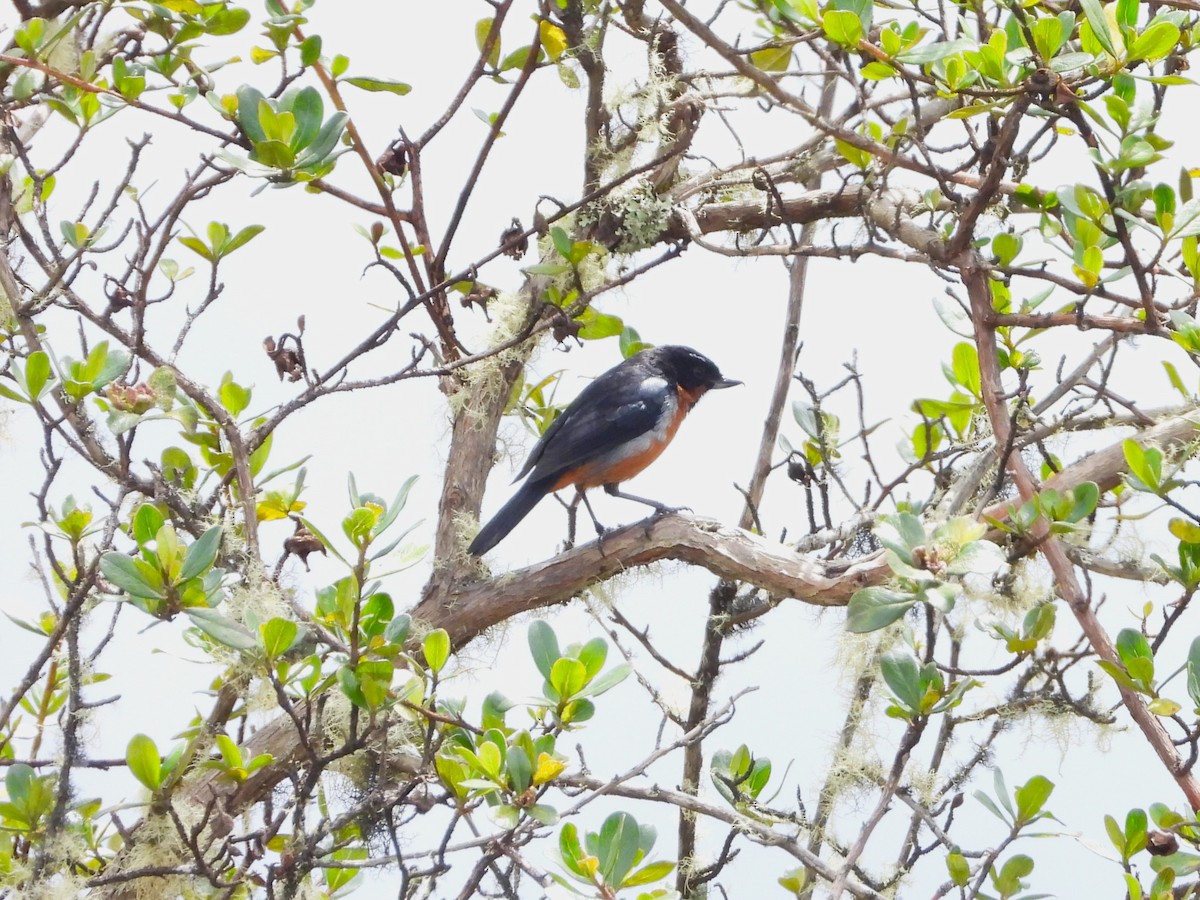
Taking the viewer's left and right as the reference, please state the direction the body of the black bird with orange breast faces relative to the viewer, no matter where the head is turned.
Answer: facing to the right of the viewer
